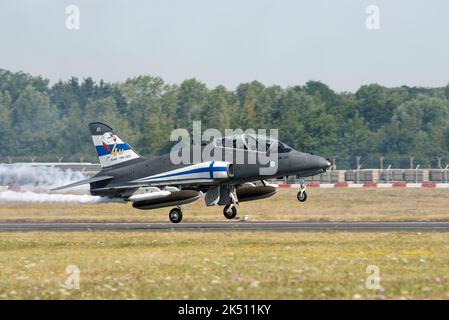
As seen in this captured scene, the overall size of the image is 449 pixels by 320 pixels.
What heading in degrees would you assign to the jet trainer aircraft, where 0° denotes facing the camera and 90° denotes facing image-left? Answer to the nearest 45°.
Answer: approximately 315°
